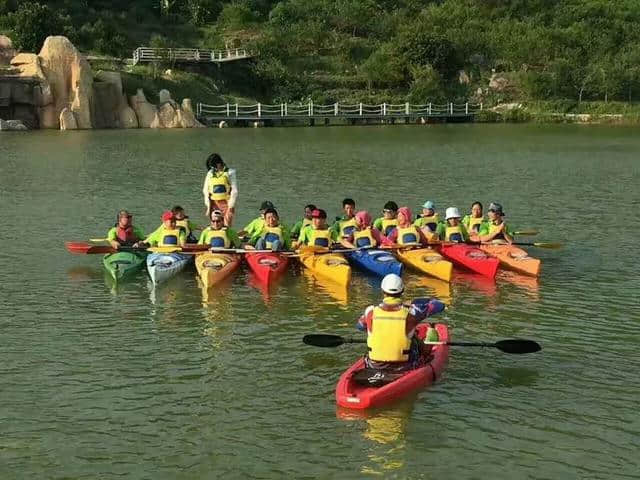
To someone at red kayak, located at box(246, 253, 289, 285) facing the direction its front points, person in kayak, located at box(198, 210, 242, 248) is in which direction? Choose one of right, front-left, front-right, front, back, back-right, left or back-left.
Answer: back-right

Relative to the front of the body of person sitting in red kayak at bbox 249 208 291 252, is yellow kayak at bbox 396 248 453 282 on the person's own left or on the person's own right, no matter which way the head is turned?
on the person's own left

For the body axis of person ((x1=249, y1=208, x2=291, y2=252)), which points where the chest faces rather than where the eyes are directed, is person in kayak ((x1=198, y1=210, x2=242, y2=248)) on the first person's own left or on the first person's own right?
on the first person's own right

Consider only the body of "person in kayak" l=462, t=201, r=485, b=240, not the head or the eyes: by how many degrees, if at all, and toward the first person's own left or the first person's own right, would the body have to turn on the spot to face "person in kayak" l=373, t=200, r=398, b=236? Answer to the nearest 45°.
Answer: approximately 90° to the first person's own right

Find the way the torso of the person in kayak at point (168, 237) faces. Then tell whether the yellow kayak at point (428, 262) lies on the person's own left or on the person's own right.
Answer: on the person's own left

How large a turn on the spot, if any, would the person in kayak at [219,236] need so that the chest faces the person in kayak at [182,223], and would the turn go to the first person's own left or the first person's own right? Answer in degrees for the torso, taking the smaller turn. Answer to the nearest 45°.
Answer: approximately 135° to the first person's own right

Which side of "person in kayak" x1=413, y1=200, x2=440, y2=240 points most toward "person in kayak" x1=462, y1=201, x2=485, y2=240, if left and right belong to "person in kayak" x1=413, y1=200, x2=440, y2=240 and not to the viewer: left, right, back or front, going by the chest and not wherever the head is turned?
left

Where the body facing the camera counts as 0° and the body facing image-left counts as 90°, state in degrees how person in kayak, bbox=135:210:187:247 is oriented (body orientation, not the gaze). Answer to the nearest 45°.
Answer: approximately 0°

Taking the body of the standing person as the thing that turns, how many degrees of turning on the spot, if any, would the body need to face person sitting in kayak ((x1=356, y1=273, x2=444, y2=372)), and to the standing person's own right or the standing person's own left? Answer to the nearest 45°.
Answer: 0° — they already face them

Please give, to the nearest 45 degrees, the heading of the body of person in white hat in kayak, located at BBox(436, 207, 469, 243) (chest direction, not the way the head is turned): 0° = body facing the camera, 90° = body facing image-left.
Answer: approximately 0°

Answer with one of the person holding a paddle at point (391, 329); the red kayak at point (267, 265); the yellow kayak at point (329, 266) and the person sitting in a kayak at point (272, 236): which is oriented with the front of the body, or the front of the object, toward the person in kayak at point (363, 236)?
the person holding a paddle at point (391, 329)

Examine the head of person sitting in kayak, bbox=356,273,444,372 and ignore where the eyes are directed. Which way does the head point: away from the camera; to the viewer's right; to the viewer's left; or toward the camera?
away from the camera

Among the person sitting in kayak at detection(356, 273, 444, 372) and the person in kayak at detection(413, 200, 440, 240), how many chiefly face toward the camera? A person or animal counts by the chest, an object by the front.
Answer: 1
